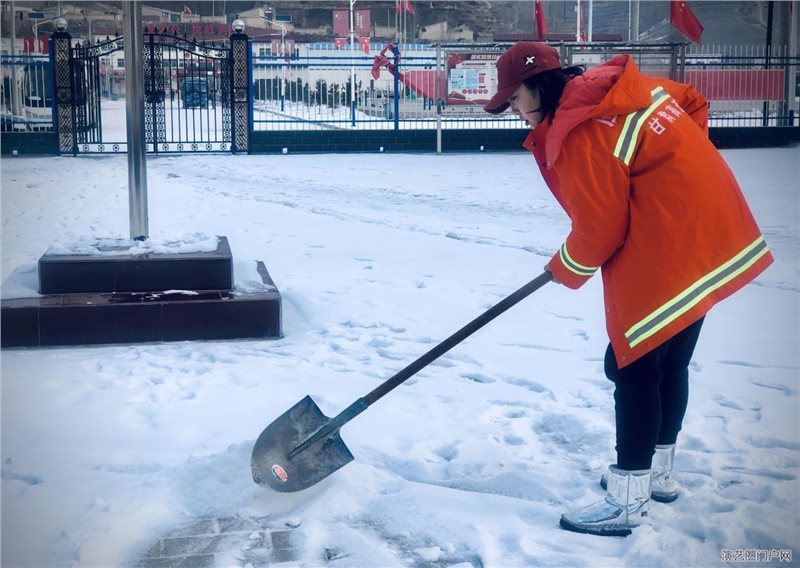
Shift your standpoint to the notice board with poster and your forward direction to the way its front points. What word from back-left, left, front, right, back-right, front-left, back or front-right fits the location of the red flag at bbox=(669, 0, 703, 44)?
back-left

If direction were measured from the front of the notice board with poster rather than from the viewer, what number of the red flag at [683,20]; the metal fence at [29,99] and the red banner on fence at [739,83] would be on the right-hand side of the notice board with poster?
1

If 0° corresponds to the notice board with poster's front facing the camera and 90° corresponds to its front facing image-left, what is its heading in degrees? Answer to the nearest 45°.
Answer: approximately 0°

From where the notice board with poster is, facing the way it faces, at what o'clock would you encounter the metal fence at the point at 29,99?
The metal fence is roughly at 3 o'clock from the notice board with poster.

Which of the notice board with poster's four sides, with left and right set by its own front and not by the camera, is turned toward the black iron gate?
right

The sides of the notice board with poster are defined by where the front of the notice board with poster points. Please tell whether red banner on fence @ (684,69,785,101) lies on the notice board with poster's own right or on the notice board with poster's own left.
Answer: on the notice board with poster's own left
